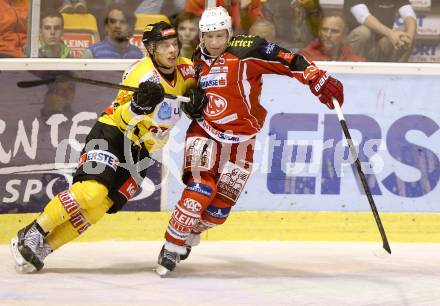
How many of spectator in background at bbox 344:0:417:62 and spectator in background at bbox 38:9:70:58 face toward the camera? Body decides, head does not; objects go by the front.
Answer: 2

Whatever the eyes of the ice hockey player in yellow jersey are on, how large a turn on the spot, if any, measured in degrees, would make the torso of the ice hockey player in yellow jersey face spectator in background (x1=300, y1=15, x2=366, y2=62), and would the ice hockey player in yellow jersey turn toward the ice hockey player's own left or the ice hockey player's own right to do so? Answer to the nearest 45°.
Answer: approximately 90° to the ice hockey player's own left

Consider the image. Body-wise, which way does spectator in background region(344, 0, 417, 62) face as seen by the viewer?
toward the camera

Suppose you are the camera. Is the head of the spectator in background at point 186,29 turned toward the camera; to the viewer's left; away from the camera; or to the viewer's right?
toward the camera

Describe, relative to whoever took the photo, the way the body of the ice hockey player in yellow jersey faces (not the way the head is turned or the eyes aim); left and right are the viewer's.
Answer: facing the viewer and to the right of the viewer

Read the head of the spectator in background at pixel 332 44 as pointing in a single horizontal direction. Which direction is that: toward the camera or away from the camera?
toward the camera

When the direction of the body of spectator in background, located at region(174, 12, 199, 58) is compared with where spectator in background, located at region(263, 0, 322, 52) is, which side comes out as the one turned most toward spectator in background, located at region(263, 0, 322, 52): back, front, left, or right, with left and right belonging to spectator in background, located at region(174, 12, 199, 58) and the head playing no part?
left

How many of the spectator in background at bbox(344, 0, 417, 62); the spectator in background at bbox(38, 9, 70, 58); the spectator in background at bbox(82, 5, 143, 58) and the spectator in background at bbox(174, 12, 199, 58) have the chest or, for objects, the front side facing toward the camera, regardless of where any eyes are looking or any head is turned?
4

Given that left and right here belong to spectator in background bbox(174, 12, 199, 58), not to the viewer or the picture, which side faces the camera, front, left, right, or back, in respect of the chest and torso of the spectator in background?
front

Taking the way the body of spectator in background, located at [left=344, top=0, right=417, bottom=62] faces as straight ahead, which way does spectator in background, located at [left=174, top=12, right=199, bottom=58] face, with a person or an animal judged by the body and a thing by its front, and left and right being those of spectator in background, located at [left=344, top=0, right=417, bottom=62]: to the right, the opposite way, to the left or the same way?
the same way

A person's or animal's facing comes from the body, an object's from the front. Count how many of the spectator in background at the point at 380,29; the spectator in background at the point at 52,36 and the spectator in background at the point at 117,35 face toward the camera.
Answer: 3

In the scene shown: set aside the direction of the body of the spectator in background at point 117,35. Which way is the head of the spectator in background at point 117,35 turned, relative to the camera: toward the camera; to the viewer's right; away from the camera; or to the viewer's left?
toward the camera

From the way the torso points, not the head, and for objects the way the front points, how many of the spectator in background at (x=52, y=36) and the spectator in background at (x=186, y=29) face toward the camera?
2

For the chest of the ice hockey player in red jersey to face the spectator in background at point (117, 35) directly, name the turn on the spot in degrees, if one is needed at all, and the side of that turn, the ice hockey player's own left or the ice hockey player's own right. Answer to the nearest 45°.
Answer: approximately 90° to the ice hockey player's own right

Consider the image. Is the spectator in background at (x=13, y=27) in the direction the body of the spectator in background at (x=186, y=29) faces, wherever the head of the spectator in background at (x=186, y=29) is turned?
no

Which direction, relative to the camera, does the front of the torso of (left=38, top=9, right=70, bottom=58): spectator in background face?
toward the camera

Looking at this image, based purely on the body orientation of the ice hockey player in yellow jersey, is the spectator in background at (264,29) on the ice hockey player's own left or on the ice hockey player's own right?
on the ice hockey player's own left

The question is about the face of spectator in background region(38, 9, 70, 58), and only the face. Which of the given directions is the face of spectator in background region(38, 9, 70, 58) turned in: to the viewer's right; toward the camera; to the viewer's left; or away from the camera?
toward the camera
